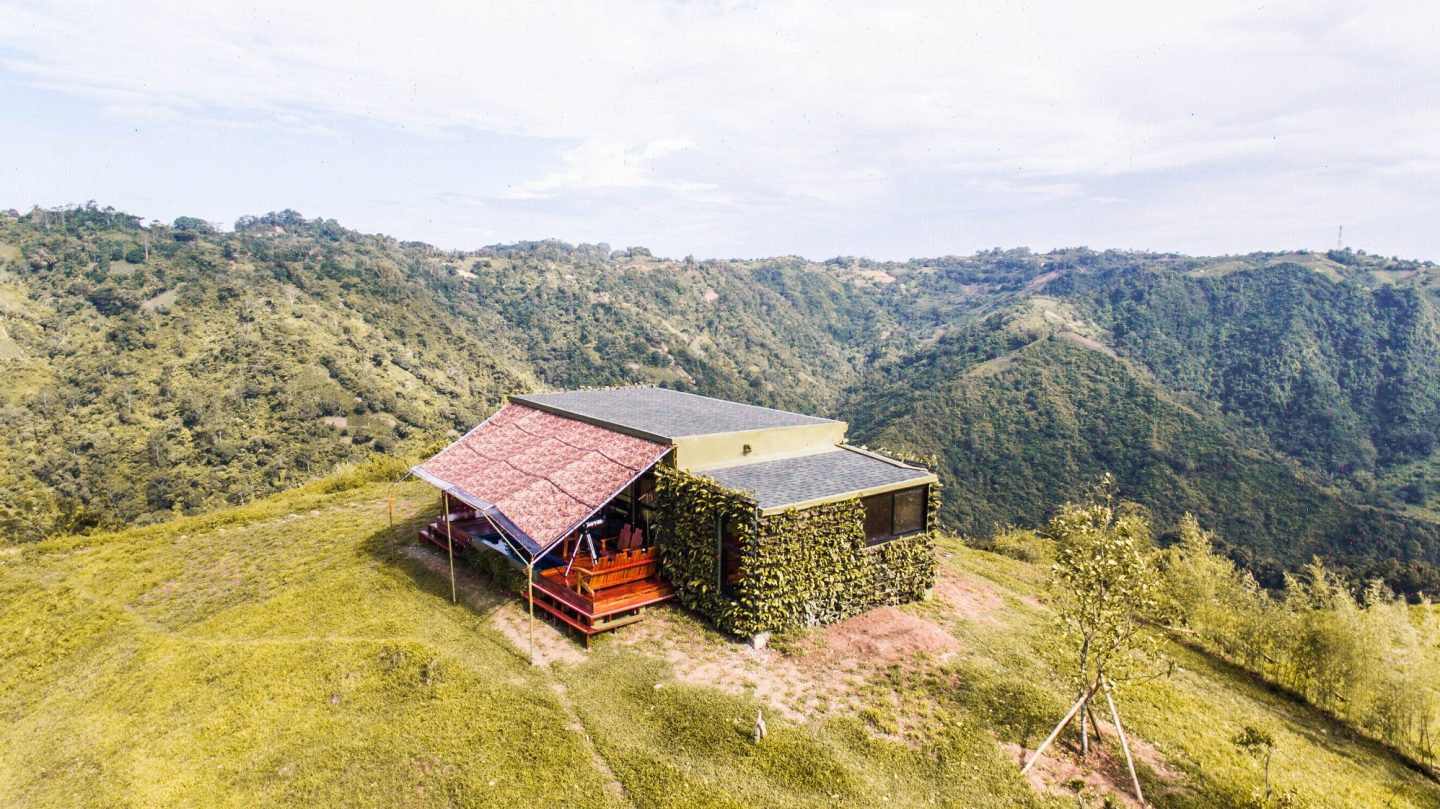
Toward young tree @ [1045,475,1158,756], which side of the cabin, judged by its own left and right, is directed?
left

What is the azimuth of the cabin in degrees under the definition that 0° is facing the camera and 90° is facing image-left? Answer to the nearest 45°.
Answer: approximately 45°

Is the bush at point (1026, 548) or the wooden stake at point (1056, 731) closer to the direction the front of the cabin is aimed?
the wooden stake

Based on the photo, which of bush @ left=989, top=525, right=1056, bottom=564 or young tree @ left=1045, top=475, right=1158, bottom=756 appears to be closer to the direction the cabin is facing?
the young tree

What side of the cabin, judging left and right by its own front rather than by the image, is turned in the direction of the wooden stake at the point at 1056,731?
left

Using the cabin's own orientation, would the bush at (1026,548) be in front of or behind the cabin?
behind
